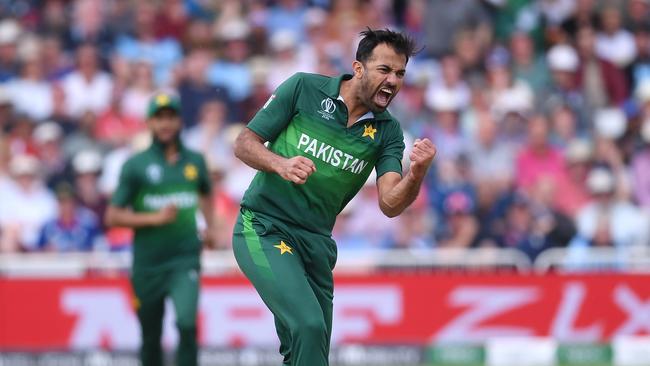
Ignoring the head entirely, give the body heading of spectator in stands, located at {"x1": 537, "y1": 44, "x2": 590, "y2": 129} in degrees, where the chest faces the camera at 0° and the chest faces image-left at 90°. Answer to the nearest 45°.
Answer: approximately 0°

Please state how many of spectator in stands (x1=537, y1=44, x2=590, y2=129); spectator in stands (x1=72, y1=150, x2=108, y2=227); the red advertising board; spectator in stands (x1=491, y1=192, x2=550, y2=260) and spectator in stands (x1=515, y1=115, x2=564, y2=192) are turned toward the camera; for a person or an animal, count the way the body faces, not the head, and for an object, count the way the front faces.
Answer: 5

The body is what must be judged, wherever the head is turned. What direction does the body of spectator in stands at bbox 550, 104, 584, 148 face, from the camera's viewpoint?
toward the camera

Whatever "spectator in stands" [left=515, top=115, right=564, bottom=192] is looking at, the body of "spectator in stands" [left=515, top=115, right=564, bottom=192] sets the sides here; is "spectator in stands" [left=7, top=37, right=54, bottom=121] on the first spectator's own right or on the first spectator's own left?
on the first spectator's own right

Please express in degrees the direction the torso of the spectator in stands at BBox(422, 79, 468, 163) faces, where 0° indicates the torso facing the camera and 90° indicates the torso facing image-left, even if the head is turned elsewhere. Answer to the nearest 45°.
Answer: approximately 0°

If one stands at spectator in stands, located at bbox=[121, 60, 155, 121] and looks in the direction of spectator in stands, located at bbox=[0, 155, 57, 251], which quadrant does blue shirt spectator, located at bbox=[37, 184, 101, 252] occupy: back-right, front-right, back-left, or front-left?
front-left

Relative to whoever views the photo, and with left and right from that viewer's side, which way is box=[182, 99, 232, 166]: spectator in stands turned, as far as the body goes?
facing the viewer

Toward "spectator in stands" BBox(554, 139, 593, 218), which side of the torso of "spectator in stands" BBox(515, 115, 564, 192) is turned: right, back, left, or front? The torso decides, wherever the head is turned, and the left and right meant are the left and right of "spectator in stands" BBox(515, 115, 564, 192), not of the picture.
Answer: left

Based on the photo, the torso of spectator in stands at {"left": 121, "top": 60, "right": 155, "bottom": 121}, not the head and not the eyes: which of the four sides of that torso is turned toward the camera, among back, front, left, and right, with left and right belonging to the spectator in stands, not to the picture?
front

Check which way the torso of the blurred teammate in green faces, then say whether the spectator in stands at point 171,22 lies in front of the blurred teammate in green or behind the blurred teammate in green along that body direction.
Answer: behind

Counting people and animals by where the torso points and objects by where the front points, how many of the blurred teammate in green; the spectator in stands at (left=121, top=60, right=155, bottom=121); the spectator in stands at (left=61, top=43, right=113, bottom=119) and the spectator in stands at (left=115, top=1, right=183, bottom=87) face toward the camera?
4

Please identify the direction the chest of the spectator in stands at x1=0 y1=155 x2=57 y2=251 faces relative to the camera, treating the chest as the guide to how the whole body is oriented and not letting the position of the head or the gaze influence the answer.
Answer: toward the camera

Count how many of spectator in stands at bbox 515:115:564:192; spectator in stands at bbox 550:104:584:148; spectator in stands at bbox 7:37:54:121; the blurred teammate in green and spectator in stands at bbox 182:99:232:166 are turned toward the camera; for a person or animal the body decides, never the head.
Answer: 5

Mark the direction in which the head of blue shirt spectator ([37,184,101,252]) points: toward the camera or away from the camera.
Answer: toward the camera
